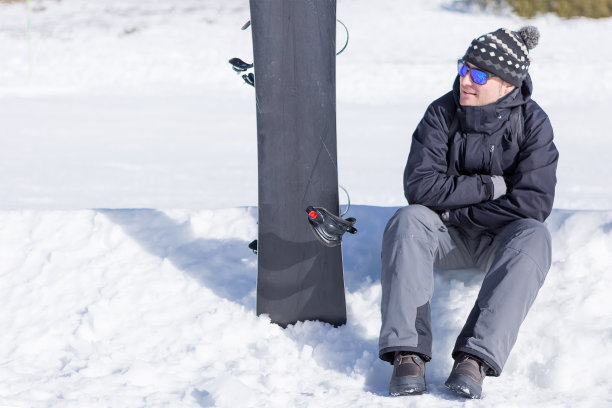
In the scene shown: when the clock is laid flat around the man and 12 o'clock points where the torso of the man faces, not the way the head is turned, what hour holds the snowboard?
The snowboard is roughly at 3 o'clock from the man.

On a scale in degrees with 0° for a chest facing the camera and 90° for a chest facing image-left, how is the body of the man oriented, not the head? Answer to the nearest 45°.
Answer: approximately 0°

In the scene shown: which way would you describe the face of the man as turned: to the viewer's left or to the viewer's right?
to the viewer's left
